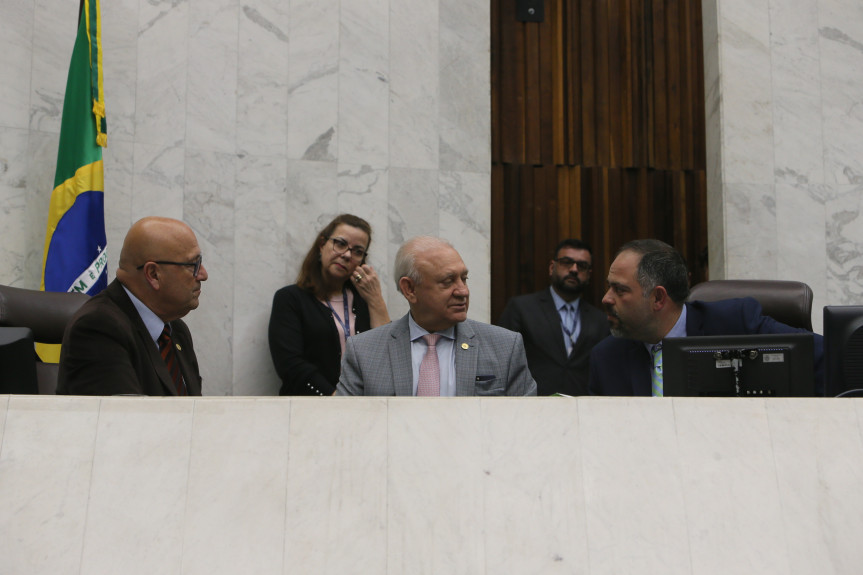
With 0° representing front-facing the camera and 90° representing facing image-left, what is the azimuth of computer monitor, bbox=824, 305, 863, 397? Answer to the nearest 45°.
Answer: approximately 180°

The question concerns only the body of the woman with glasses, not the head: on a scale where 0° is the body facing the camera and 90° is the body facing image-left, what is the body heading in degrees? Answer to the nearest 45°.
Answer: approximately 315°

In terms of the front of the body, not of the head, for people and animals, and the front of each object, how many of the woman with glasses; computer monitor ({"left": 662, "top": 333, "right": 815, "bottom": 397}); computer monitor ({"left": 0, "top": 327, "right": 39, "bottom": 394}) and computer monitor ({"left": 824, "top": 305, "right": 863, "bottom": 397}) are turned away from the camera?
3

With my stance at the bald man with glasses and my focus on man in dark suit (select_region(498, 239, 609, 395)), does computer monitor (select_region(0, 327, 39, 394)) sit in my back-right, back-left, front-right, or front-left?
back-right

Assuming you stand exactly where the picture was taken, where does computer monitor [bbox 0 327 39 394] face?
facing away from the viewer

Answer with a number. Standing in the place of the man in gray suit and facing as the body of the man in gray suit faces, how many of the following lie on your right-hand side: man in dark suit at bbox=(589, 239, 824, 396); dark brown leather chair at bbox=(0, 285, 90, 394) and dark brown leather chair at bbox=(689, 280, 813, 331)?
1

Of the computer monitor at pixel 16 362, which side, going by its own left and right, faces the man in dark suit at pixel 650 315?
right

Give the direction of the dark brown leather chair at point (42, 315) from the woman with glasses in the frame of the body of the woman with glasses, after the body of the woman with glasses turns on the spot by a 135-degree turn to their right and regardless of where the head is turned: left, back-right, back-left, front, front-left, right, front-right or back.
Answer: front-left

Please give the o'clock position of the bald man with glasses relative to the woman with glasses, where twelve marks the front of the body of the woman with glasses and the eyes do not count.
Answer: The bald man with glasses is roughly at 2 o'clock from the woman with glasses.

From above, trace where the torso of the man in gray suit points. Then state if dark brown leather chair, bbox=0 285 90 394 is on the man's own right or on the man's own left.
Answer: on the man's own right

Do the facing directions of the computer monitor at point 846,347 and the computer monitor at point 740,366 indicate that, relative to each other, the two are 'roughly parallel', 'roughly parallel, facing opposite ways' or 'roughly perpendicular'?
roughly parallel

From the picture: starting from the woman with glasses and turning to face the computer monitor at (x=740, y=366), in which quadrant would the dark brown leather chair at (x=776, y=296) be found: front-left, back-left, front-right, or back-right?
front-left

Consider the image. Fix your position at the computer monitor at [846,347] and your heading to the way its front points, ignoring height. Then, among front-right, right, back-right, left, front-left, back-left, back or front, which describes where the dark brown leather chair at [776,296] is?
front

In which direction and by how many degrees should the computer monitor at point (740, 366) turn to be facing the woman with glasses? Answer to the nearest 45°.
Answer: approximately 45° to its left

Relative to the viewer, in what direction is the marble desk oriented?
toward the camera

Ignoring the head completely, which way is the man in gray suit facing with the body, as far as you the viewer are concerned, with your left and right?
facing the viewer
